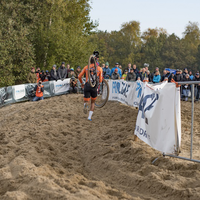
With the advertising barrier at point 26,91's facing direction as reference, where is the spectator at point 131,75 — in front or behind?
in front

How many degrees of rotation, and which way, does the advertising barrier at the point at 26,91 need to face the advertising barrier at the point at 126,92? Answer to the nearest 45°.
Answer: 0° — it already faces it

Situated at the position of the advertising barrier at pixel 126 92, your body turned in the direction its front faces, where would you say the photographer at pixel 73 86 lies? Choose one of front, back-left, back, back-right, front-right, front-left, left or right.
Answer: right

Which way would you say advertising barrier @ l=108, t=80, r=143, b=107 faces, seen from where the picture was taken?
facing the viewer and to the left of the viewer

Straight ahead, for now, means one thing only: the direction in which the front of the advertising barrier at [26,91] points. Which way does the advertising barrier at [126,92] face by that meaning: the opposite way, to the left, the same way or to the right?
to the right

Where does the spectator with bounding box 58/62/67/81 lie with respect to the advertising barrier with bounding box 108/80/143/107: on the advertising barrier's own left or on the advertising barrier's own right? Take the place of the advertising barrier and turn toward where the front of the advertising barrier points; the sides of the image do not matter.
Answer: on the advertising barrier's own right

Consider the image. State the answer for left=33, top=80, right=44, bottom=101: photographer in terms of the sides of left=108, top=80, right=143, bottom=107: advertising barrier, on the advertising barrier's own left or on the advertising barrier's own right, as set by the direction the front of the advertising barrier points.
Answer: on the advertising barrier's own right

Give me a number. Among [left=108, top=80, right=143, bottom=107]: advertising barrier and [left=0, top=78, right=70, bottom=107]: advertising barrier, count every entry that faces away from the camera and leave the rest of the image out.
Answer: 0

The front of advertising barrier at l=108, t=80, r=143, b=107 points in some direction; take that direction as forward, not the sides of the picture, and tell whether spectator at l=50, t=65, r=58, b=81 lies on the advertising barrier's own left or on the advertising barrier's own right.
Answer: on the advertising barrier's own right

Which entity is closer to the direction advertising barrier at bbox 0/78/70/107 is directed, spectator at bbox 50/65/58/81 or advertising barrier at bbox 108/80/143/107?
the advertising barrier

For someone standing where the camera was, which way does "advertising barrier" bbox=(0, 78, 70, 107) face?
facing the viewer and to the right of the viewer
